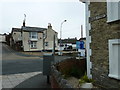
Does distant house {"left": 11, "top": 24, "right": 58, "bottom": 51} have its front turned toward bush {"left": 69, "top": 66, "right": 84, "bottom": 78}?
yes

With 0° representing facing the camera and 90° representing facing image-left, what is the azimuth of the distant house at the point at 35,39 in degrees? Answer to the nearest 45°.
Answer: approximately 0°

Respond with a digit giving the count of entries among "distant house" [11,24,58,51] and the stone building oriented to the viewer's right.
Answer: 0

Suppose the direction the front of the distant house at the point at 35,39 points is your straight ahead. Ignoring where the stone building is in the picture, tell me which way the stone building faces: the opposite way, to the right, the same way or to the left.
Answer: to the right
